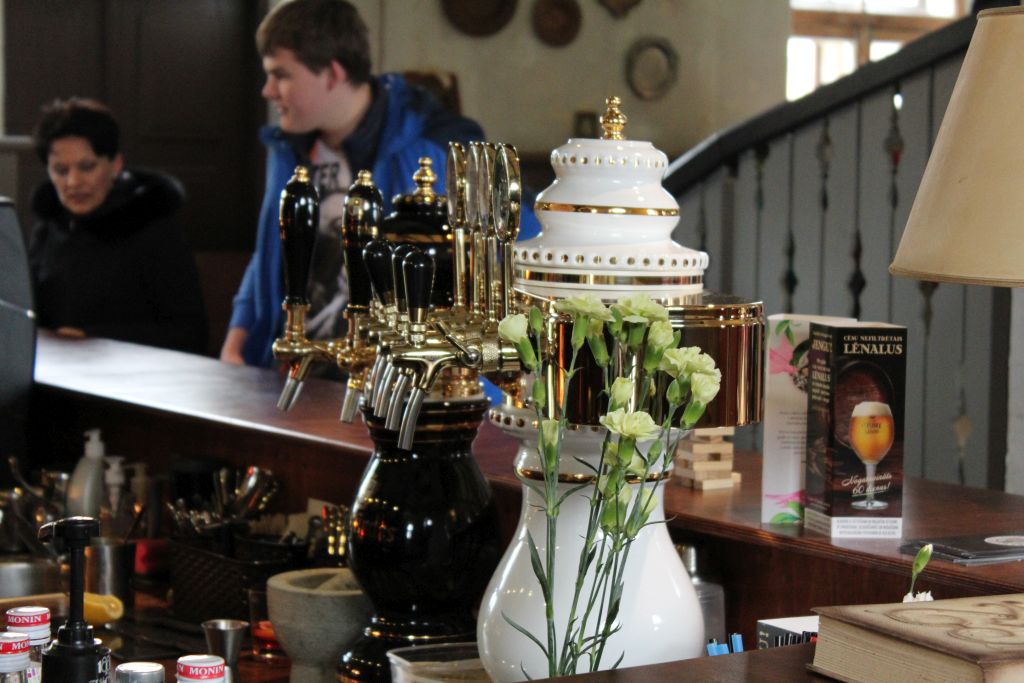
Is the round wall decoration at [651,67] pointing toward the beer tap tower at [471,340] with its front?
yes

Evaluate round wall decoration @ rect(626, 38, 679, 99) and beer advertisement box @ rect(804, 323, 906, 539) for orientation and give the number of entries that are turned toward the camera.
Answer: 2

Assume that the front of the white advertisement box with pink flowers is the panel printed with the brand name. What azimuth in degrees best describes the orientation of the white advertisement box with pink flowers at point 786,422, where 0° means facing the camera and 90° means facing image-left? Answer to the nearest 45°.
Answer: approximately 0°

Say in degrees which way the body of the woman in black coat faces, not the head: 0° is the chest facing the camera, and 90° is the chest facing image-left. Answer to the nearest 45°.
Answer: approximately 45°

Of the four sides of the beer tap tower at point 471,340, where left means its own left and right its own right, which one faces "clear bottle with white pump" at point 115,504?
right

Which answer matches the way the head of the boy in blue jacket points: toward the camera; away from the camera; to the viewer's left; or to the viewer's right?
to the viewer's left
